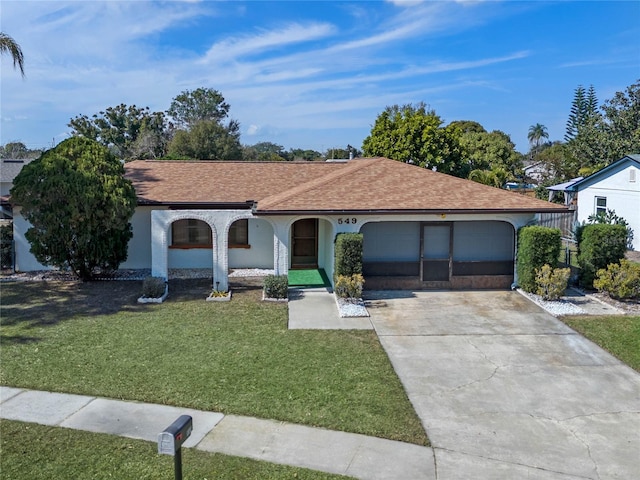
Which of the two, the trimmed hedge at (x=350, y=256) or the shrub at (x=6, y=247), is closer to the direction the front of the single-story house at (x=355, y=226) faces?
the trimmed hedge

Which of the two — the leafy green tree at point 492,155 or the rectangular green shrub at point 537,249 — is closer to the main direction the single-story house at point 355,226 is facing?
the rectangular green shrub

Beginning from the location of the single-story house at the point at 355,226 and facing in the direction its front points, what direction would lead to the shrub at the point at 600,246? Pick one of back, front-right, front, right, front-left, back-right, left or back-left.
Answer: left

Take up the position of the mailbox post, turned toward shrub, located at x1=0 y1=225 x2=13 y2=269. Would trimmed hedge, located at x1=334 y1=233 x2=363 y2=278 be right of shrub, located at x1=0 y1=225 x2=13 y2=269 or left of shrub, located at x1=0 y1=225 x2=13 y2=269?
right

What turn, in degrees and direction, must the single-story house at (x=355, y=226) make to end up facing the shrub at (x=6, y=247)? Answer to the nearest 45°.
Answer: approximately 90° to its right

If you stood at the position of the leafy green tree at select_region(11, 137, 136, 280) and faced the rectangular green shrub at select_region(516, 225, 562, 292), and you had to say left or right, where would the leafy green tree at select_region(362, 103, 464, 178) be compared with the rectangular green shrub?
left

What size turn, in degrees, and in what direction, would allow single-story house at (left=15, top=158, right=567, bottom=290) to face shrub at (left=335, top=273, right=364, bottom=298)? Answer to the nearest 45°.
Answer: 0° — it already faces it

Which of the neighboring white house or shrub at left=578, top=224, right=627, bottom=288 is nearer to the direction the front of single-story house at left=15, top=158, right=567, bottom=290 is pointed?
the shrub

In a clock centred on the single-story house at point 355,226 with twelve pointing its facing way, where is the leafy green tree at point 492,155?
The leafy green tree is roughly at 7 o'clock from the single-story house.

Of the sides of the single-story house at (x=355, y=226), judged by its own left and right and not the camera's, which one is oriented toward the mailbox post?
front

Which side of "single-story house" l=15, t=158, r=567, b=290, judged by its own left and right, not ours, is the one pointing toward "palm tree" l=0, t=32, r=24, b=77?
right

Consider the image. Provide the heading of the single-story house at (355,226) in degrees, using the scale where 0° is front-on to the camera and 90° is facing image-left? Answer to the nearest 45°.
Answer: approximately 0°

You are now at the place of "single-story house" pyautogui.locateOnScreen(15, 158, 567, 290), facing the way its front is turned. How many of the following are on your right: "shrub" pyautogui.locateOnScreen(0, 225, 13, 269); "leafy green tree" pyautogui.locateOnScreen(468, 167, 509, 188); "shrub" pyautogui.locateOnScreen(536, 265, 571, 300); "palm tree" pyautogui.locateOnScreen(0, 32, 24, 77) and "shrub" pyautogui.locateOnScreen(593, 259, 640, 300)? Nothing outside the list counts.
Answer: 2

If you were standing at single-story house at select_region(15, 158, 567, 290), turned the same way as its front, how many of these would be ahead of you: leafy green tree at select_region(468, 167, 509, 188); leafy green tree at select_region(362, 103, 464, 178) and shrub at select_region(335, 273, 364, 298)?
1

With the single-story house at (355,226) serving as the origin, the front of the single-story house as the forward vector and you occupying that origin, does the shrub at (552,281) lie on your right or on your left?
on your left
